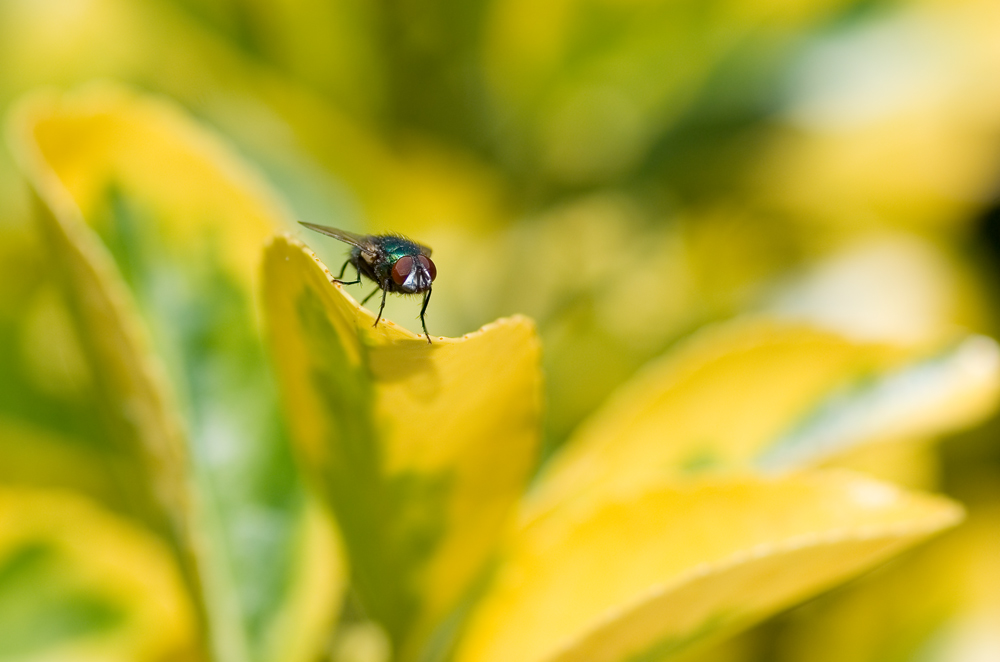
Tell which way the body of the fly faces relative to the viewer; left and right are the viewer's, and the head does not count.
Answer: facing the viewer and to the right of the viewer
